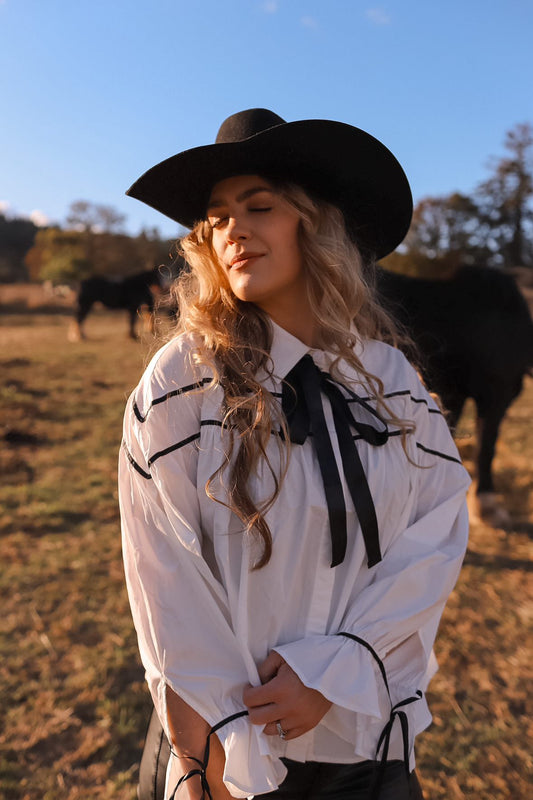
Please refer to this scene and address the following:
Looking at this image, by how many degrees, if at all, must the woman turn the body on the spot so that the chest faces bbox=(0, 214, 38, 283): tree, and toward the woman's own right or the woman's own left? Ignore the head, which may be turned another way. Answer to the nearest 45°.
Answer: approximately 135° to the woman's own right

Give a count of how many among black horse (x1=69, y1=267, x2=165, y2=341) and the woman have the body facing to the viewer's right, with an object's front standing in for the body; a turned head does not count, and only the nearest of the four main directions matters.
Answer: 1

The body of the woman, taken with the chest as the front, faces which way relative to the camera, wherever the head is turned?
toward the camera

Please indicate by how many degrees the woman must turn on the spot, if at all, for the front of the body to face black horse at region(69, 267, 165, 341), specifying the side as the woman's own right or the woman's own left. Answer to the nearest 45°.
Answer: approximately 135° to the woman's own right

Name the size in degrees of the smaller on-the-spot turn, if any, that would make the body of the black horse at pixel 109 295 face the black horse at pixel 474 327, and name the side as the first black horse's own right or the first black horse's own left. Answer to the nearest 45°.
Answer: approximately 90° to the first black horse's own right

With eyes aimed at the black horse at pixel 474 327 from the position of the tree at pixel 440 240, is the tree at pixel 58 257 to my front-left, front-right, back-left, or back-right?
back-right

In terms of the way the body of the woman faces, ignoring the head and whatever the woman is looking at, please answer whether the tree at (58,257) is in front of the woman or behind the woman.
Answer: behind

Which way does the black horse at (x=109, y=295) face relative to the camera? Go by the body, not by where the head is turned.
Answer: to the viewer's right

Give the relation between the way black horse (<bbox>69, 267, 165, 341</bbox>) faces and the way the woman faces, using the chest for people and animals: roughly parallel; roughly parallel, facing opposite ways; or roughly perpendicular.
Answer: roughly perpendicular

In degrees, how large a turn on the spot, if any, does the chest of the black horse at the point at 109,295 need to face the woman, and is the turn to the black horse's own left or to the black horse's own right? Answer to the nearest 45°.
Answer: approximately 90° to the black horse's own right

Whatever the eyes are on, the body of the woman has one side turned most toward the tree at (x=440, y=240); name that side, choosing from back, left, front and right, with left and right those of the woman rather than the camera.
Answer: back

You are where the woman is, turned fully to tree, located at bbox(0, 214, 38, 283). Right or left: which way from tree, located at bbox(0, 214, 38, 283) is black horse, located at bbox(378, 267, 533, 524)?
right
